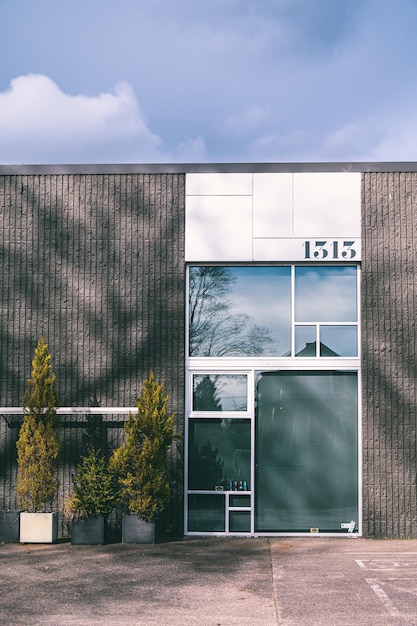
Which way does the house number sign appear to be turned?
toward the camera

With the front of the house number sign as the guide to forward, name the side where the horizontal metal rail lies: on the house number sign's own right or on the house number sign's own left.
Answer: on the house number sign's own right

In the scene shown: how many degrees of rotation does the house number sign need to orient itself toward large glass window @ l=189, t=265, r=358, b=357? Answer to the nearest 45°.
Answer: approximately 90° to its right

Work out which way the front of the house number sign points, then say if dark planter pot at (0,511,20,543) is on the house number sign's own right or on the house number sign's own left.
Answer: on the house number sign's own right

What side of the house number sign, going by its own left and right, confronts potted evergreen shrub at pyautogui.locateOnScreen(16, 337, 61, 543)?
right
